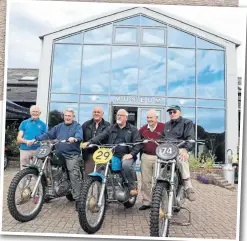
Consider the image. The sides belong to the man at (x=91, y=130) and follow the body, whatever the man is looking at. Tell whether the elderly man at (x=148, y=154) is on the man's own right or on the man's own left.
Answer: on the man's own left

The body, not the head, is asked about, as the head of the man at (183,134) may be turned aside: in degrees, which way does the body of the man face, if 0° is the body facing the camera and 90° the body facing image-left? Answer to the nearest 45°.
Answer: approximately 45°

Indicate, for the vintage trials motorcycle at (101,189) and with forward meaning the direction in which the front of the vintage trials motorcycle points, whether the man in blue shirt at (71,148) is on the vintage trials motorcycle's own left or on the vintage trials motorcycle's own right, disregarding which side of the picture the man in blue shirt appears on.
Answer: on the vintage trials motorcycle's own right

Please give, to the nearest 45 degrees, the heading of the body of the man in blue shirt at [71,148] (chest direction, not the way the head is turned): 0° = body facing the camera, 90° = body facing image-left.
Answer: approximately 45°
